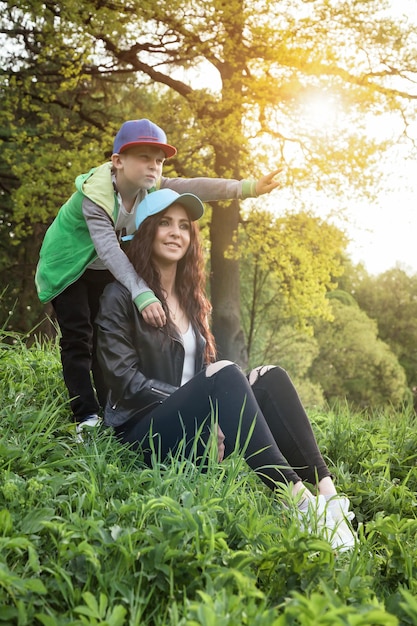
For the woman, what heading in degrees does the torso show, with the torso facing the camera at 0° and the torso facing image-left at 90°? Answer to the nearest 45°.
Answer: approximately 315°

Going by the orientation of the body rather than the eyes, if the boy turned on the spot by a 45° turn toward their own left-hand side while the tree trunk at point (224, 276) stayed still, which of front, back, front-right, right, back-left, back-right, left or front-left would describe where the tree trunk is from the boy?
left

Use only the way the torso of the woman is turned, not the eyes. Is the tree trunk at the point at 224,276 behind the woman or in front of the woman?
behind

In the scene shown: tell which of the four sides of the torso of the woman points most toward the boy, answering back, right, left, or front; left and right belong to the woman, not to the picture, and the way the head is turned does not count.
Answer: back

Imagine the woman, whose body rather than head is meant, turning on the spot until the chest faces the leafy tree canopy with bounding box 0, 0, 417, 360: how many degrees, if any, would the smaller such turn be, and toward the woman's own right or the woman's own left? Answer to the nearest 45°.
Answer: approximately 135° to the woman's own left

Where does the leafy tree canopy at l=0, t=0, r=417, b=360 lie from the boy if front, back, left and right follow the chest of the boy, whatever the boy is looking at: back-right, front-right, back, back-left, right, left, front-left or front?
back-left

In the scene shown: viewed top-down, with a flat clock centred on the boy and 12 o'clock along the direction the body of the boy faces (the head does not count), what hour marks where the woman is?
The woman is roughly at 12 o'clock from the boy.

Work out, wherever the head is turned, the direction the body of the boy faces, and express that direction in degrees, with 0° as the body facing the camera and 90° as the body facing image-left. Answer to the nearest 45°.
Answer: approximately 315°
